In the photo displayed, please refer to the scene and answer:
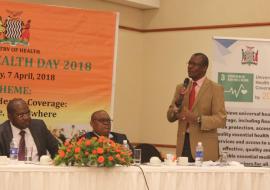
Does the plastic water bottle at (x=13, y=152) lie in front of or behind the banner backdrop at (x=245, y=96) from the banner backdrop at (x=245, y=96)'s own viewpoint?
in front

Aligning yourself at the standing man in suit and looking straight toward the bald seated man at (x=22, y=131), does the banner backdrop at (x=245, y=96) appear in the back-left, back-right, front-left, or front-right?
back-right

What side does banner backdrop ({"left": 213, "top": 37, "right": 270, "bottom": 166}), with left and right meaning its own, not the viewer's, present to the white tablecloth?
front

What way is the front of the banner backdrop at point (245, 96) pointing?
toward the camera

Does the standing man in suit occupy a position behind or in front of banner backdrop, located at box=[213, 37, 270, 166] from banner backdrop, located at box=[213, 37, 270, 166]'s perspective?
in front

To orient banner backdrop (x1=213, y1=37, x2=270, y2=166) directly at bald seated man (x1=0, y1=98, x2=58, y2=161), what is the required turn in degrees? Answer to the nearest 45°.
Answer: approximately 45° to its right

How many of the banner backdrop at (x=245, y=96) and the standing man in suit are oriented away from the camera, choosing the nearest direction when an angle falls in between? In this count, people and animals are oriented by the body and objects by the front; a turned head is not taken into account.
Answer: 0

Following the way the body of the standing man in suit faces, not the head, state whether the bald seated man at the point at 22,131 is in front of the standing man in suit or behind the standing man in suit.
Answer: in front

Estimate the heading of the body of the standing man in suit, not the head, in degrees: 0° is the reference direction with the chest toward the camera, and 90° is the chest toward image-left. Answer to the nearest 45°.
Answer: approximately 45°
